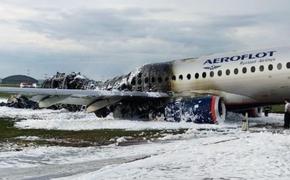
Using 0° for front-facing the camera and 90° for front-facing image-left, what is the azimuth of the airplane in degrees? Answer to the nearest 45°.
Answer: approximately 315°
